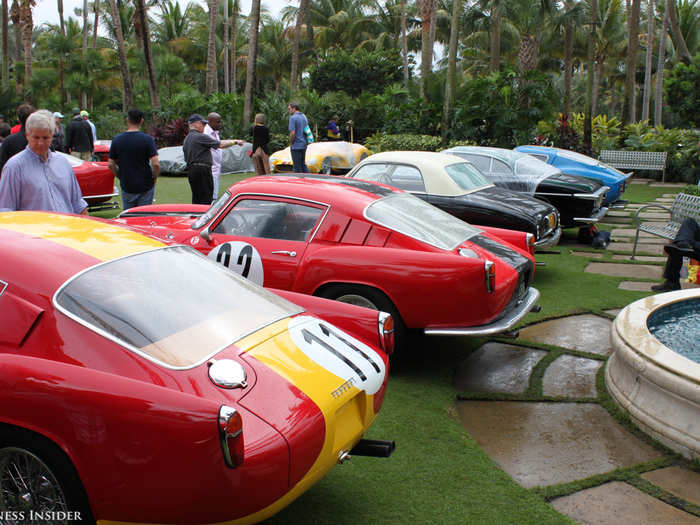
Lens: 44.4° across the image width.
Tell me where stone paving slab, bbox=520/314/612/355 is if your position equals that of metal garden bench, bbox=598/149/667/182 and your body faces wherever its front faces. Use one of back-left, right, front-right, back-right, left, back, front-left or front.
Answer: front

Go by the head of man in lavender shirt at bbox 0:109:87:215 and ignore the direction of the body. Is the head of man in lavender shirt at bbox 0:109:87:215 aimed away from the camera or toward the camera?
toward the camera

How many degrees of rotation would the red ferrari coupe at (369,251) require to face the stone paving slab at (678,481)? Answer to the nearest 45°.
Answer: approximately 180°

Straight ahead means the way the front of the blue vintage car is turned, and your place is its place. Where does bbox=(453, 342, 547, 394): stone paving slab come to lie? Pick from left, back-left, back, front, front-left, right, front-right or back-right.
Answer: back-left

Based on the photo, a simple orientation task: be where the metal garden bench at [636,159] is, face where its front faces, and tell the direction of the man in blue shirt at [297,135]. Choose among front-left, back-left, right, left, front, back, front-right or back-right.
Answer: front-right

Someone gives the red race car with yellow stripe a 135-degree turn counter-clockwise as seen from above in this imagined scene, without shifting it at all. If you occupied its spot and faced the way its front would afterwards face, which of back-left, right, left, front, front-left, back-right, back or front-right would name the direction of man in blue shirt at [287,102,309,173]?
back

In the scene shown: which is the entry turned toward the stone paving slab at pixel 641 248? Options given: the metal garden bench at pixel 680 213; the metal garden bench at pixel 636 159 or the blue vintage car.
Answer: the metal garden bench at pixel 636 159

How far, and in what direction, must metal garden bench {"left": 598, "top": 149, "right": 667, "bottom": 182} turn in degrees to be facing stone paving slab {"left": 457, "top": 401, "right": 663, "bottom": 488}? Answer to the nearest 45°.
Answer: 0° — it already faces it

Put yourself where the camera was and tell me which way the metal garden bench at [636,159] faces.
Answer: facing the viewer

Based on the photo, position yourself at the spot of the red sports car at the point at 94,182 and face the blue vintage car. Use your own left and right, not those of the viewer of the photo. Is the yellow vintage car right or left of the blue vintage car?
left

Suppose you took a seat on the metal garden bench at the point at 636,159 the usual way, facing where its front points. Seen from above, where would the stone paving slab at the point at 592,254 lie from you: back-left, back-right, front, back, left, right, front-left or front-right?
front

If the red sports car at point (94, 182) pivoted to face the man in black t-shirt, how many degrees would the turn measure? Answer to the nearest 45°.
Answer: approximately 180°

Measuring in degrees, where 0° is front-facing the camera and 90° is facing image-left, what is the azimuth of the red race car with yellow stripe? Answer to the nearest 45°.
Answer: approximately 135°

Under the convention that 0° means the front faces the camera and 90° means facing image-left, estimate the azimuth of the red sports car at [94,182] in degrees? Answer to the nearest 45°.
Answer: approximately 90°

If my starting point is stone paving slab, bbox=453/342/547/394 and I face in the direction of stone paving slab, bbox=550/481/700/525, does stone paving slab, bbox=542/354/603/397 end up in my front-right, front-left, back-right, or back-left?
front-left
